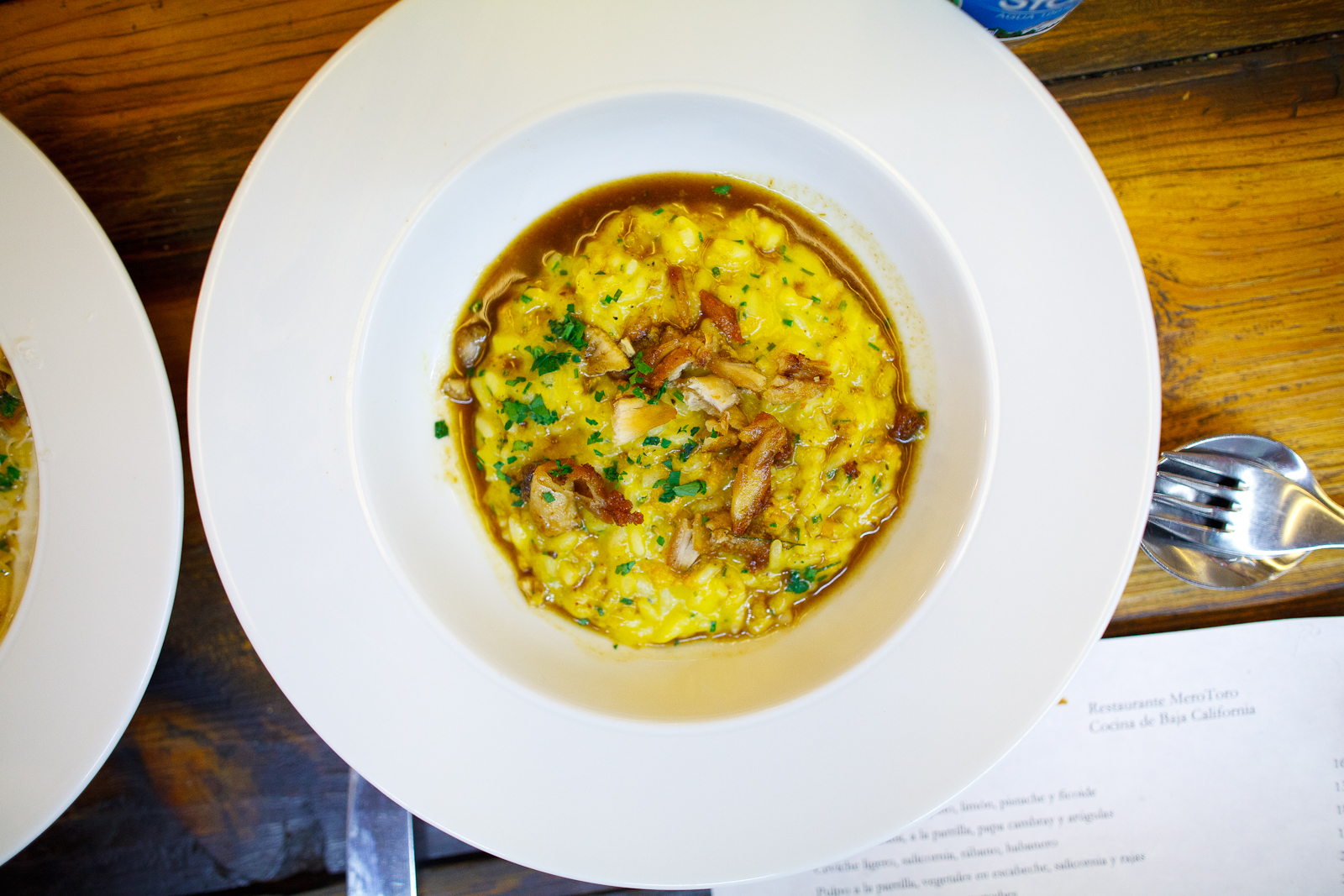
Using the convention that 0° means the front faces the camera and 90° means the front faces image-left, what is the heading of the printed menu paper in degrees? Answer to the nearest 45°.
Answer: approximately 0°
